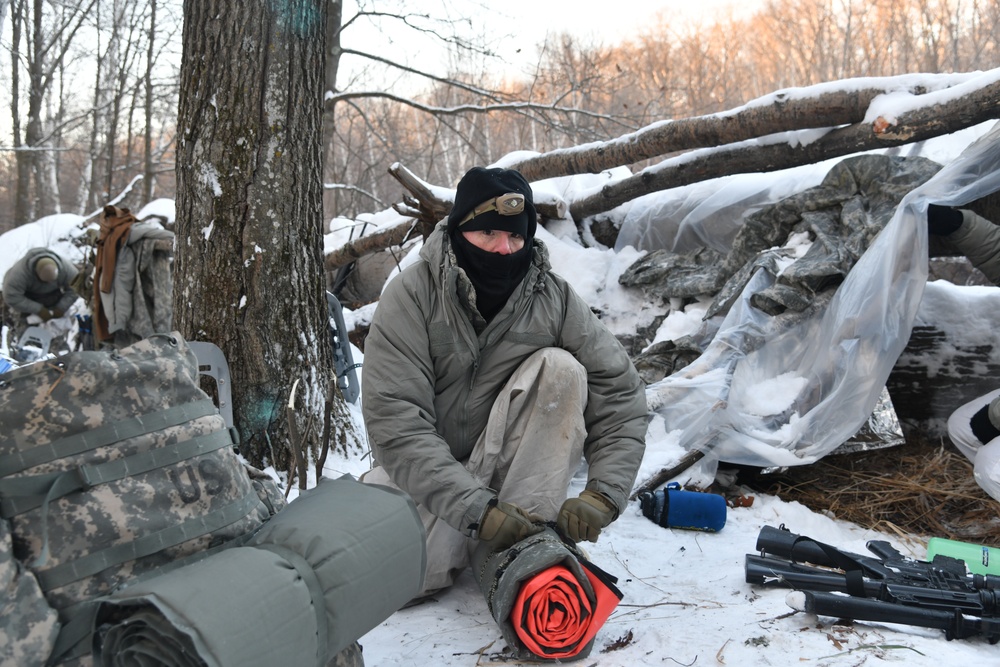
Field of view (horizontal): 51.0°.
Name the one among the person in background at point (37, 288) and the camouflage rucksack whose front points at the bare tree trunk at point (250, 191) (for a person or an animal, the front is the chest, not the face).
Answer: the person in background

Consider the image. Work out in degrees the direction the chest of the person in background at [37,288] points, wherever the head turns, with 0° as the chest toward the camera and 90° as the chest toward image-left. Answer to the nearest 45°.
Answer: approximately 0°

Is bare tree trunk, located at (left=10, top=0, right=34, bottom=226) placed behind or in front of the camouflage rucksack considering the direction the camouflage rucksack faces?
behind

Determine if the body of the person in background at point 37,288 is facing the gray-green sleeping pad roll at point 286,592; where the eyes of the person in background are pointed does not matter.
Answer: yes

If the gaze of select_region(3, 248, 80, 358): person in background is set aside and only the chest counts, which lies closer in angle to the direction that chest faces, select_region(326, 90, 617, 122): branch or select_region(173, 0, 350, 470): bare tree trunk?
the bare tree trunk

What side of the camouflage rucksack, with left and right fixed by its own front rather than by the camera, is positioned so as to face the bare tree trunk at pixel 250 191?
back

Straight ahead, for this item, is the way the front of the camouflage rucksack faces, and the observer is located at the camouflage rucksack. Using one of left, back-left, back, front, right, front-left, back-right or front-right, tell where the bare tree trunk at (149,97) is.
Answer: back

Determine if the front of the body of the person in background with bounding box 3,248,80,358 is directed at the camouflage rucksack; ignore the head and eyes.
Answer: yes

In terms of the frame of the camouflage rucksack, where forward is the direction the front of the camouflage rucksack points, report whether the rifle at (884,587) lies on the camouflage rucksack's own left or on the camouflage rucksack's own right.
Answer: on the camouflage rucksack's own left

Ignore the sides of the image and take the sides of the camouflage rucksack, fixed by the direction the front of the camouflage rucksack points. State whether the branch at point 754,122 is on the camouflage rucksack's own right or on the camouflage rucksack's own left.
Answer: on the camouflage rucksack's own left
